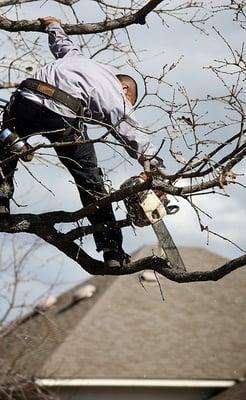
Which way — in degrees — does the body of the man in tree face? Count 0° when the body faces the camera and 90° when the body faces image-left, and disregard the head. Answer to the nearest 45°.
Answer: approximately 225°
